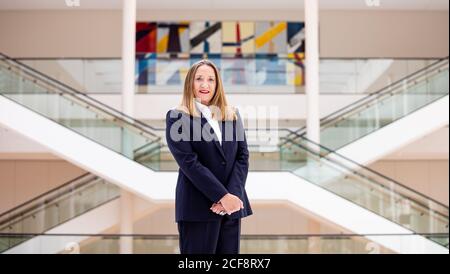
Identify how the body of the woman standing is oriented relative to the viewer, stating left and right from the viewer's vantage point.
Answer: facing the viewer and to the right of the viewer

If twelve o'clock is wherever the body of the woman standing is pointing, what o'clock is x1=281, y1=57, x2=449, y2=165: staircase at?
The staircase is roughly at 8 o'clock from the woman standing.
